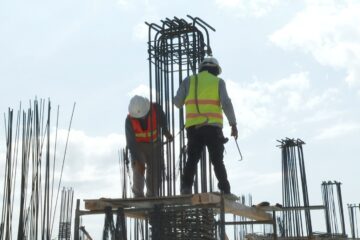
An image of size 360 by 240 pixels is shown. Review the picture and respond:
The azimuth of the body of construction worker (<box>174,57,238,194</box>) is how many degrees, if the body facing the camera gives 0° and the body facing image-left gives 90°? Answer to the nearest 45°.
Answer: approximately 180°

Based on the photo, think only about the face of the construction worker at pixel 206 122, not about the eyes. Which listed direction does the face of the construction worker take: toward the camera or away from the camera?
away from the camera
